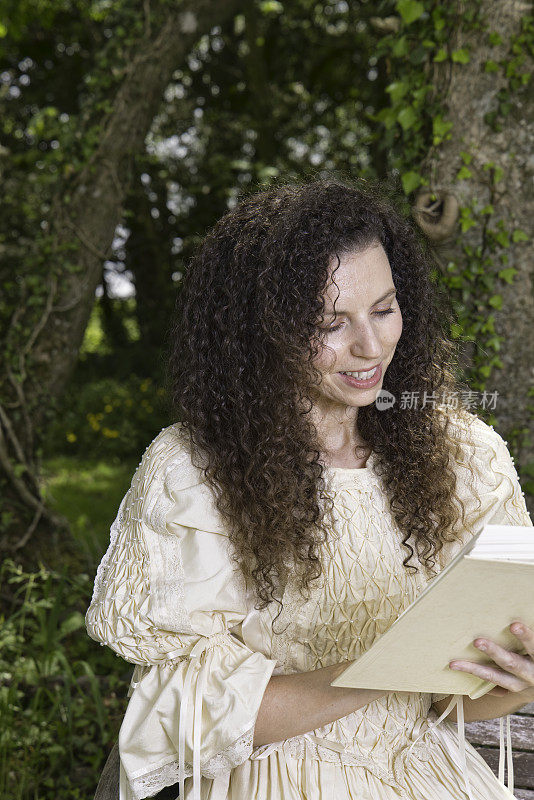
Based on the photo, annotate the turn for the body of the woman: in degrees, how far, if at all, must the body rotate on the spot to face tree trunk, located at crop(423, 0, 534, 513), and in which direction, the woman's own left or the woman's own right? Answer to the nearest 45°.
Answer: approximately 90° to the woman's own left

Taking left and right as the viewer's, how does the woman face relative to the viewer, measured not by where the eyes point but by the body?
facing the viewer and to the right of the viewer

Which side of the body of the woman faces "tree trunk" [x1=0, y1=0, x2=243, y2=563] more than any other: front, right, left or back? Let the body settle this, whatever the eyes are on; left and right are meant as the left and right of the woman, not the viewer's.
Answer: back

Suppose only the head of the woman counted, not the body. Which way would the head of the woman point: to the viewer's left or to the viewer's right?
to the viewer's right

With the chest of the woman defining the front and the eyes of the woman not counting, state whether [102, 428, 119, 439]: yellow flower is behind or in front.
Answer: behind
